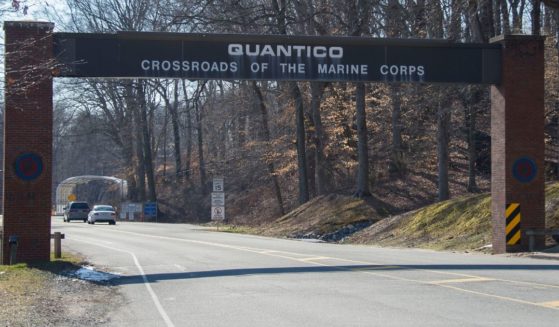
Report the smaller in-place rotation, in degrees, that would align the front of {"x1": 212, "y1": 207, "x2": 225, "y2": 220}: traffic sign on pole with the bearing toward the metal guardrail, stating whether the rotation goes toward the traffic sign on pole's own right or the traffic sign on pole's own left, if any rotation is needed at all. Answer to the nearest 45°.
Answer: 0° — it already faces it

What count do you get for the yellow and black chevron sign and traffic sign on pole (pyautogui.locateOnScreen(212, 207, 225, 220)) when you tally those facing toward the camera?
2

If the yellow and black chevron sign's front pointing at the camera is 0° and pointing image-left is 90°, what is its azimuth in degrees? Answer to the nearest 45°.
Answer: approximately 0°

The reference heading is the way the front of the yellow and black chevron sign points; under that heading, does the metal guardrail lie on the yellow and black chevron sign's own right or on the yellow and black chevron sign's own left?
on the yellow and black chevron sign's own left

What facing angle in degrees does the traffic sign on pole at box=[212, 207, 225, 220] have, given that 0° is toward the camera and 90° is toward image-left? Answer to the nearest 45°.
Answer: approximately 0°

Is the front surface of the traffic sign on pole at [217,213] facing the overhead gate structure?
yes

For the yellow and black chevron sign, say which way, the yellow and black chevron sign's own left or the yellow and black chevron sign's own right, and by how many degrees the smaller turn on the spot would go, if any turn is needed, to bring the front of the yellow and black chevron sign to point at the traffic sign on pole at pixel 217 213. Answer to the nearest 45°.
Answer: approximately 135° to the yellow and black chevron sign's own right
